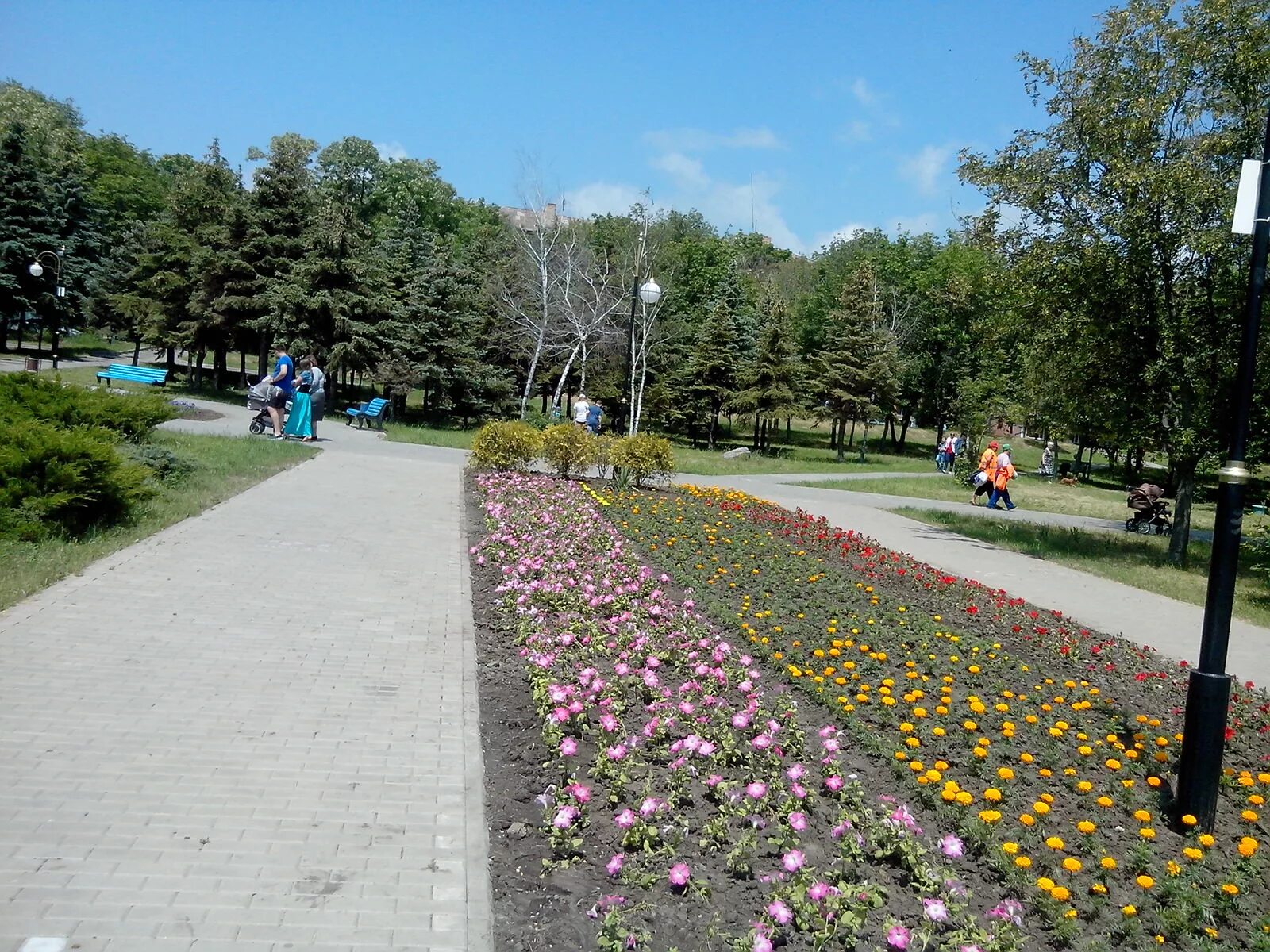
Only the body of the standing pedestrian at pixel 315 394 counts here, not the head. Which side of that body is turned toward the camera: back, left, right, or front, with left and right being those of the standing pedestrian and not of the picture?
left

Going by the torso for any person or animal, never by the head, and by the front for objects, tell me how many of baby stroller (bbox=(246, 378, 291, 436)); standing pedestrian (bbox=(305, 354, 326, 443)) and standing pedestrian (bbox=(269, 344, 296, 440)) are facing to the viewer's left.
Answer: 3

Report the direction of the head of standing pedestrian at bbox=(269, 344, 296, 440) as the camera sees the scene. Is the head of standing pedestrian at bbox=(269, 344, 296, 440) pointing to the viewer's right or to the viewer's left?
to the viewer's left

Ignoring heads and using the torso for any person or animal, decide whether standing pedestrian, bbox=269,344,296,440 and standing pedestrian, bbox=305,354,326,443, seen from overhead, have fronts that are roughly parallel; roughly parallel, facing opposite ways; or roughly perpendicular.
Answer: roughly parallel

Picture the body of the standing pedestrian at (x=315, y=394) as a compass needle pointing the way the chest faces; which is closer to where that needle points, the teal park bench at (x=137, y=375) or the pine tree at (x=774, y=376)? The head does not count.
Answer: the teal park bench

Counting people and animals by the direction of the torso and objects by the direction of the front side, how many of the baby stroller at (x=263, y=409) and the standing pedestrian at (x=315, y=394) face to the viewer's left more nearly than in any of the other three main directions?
2

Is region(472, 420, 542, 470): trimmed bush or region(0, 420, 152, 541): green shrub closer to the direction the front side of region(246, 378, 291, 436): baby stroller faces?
the green shrub

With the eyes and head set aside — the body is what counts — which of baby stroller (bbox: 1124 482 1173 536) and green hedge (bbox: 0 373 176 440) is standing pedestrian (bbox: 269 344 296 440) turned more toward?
the green hedge

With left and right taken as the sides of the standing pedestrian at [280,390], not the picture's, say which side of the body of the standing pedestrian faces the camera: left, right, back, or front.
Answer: left

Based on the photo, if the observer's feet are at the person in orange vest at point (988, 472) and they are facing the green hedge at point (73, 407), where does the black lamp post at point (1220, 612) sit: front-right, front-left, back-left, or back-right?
front-left

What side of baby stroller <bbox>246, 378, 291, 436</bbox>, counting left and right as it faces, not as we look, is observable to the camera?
left

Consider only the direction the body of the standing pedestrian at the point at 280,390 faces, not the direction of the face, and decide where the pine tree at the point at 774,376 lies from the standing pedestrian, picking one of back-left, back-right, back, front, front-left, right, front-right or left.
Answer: back-right

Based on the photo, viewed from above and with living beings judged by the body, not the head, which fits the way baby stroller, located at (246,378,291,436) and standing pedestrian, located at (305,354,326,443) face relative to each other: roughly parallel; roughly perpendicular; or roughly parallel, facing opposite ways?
roughly parallel

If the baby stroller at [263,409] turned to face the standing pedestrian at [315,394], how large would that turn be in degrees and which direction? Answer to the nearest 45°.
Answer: approximately 135° to its left

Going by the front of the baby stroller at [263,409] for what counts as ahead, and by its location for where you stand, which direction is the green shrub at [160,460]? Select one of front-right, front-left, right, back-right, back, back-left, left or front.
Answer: left

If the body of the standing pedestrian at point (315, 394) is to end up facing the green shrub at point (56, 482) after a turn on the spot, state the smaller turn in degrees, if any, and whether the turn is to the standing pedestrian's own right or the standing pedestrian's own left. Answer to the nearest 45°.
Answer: approximately 90° to the standing pedestrian's own left

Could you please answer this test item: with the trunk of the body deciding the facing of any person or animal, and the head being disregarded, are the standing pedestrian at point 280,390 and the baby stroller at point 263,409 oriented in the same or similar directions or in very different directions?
same or similar directions
